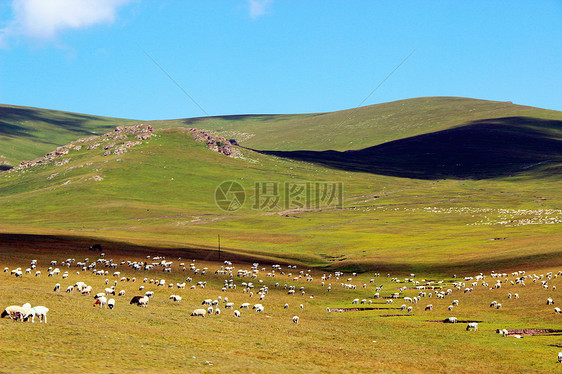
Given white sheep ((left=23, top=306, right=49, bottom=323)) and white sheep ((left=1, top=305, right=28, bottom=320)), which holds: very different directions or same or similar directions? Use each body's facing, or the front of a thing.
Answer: same or similar directions

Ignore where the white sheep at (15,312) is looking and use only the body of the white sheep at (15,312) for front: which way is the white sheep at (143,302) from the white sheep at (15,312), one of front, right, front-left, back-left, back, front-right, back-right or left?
back-right

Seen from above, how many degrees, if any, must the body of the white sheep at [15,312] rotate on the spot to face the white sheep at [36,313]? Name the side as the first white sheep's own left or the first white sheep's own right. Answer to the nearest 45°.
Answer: approximately 180°

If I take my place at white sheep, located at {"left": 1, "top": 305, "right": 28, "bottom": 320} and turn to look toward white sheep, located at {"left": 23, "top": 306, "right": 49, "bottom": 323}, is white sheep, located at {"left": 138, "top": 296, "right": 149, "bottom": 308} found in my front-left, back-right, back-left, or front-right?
front-left

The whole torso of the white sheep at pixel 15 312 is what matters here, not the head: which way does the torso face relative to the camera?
to the viewer's left

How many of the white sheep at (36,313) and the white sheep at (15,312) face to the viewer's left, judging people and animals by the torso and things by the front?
2

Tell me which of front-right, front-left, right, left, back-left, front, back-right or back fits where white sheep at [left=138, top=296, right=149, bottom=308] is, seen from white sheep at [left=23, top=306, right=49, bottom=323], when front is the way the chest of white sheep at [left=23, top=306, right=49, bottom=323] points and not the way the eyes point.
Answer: back-right

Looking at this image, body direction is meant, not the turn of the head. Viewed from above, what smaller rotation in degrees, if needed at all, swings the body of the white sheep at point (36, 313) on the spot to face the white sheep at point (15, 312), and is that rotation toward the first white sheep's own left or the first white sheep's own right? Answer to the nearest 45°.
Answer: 0° — it already faces it

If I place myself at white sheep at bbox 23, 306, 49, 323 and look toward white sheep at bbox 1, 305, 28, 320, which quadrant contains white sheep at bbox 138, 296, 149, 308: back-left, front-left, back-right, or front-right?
back-right

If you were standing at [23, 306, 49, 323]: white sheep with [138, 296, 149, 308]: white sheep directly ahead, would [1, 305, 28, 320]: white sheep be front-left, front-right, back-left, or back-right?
back-left
